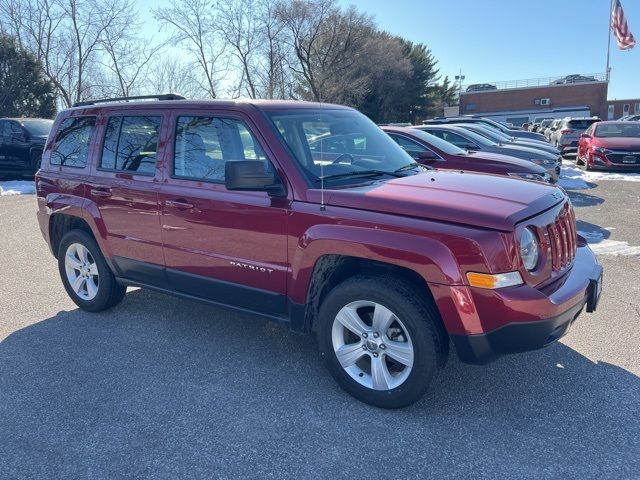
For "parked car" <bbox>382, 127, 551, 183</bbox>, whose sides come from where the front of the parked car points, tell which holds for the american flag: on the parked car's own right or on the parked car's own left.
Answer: on the parked car's own left

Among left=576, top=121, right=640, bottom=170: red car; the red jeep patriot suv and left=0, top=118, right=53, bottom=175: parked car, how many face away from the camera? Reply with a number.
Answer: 0

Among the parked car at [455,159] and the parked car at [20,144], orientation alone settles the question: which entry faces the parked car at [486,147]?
the parked car at [20,144]

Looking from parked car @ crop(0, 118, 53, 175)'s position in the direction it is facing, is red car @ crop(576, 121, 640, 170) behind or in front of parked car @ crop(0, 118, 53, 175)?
in front

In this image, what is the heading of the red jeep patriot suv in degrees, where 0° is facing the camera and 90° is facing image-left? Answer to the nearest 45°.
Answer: approximately 315°

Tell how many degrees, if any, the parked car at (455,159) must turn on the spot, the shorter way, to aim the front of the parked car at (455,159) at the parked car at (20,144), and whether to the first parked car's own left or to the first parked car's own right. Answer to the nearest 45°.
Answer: approximately 135° to the first parked car's own right

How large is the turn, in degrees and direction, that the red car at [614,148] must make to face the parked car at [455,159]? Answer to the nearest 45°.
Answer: approximately 45° to its right

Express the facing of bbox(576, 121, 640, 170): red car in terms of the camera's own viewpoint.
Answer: facing the viewer and to the right of the viewer

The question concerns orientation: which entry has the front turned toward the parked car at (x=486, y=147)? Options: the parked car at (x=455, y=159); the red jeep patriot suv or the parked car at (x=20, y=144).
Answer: the parked car at (x=20, y=144)

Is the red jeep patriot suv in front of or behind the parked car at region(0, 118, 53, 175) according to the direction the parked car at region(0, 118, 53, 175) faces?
in front

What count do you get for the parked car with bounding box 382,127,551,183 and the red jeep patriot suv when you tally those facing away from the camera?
0

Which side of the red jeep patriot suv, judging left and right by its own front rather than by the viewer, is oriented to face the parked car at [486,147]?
left
